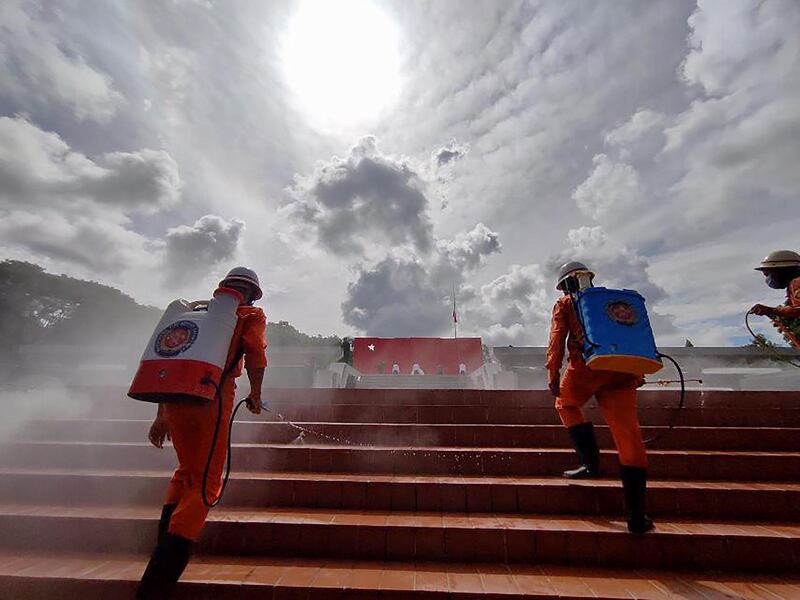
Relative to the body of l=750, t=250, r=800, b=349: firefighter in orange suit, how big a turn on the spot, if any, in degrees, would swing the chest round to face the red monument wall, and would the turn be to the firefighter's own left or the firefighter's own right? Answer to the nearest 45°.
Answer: approximately 45° to the firefighter's own right

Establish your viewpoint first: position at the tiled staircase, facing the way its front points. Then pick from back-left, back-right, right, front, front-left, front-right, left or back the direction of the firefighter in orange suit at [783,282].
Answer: left

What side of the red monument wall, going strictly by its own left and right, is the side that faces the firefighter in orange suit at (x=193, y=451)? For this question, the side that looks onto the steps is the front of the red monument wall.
front

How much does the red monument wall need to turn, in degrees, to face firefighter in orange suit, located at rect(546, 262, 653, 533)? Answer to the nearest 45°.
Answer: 0° — it already faces them

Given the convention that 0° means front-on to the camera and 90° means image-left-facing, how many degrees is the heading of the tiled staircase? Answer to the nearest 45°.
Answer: approximately 0°

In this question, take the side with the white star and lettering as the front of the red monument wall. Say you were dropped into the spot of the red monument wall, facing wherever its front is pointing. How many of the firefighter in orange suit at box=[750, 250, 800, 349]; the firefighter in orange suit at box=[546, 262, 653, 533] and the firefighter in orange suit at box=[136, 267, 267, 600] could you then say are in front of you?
3

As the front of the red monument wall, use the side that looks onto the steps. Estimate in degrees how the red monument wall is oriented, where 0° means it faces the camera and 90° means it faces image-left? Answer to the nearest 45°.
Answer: approximately 0°

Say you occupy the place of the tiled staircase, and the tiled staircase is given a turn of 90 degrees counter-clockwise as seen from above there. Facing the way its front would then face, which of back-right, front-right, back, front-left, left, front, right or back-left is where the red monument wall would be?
left

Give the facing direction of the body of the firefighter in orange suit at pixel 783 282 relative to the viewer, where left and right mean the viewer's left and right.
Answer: facing to the left of the viewer

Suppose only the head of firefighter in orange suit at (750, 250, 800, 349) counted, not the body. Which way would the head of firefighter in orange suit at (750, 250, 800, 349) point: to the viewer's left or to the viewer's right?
to the viewer's left

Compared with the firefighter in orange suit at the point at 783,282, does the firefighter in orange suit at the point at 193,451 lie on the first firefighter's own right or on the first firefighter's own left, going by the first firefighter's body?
on the first firefighter's own left

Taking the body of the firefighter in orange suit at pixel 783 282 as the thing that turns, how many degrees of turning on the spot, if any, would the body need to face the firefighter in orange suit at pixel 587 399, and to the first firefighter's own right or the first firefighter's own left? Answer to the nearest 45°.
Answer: approximately 45° to the first firefighter's own left
